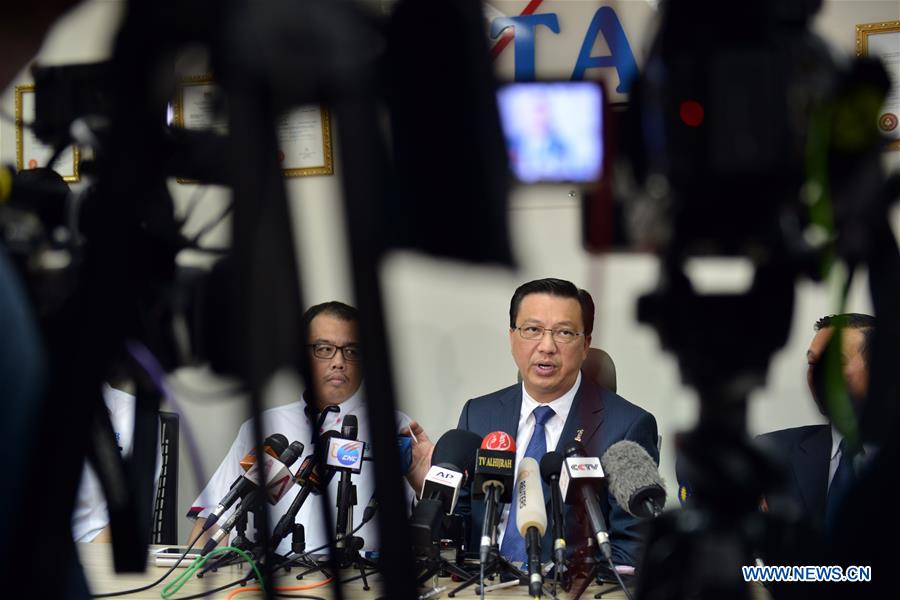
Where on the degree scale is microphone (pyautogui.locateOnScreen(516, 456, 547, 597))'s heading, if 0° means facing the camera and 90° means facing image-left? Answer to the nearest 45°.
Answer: approximately 180°

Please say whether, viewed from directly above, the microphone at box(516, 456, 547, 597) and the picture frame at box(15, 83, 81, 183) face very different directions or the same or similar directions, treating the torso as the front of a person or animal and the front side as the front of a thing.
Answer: very different directions

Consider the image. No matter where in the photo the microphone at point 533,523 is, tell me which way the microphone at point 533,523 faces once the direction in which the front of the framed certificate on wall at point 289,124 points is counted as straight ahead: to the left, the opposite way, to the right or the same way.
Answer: the opposite way

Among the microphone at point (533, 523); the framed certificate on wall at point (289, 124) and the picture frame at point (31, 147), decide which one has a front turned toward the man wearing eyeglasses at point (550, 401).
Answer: the microphone

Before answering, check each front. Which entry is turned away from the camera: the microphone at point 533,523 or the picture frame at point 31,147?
the microphone

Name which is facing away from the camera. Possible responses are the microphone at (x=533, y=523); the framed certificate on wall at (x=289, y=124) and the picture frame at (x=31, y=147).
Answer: the microphone
